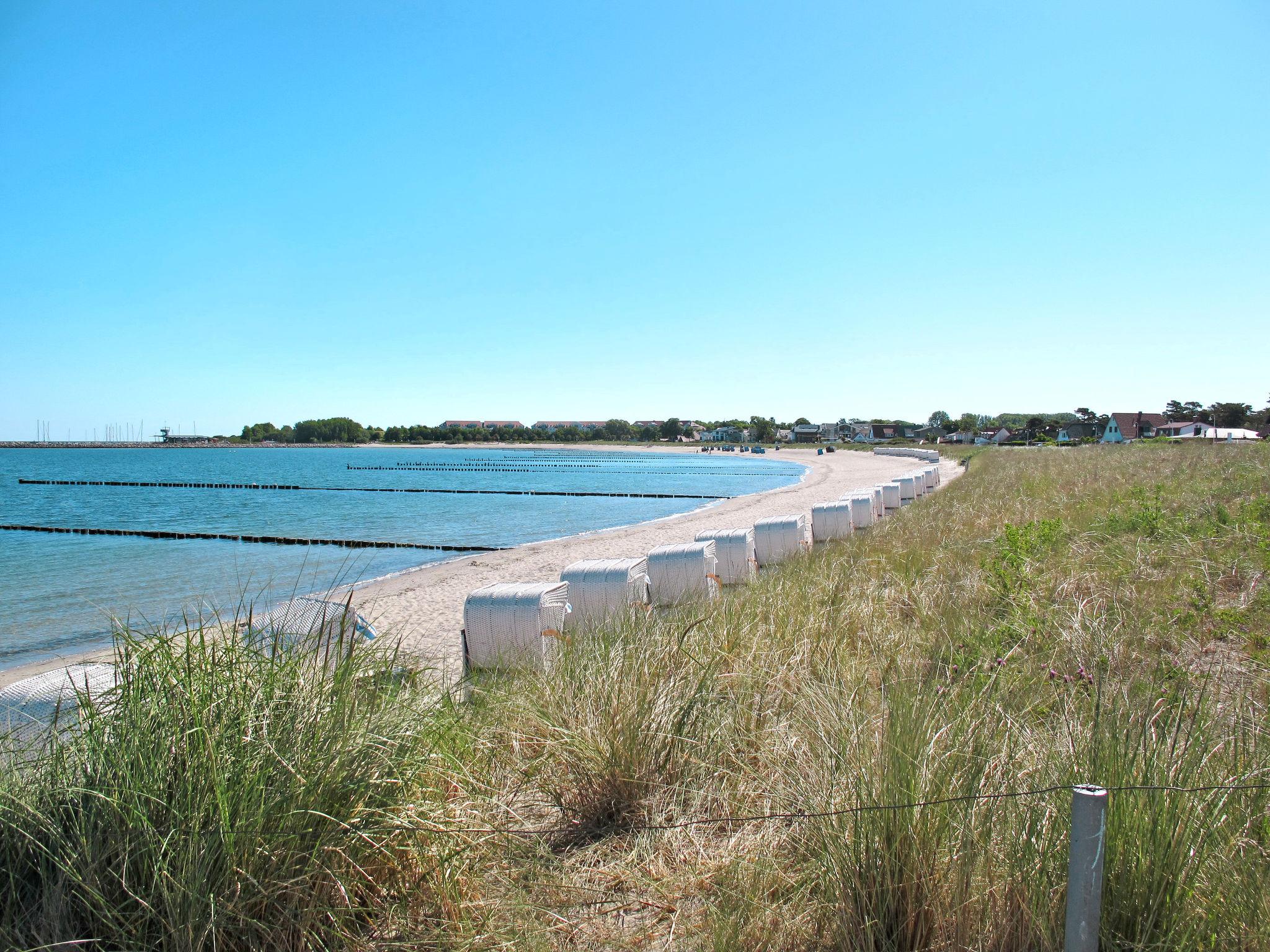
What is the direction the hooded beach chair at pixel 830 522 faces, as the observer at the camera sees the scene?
facing away from the viewer

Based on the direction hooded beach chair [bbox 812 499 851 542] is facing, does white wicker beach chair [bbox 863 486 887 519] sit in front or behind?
in front

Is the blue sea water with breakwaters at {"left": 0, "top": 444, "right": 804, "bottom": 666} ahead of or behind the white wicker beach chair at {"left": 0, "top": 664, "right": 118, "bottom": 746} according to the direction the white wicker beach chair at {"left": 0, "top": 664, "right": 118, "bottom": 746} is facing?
ahead

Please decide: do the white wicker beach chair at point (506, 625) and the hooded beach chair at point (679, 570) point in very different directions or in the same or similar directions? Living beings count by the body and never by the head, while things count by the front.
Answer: same or similar directions

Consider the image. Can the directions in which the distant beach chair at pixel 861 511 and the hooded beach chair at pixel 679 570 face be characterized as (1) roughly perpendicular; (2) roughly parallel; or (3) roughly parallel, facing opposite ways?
roughly parallel

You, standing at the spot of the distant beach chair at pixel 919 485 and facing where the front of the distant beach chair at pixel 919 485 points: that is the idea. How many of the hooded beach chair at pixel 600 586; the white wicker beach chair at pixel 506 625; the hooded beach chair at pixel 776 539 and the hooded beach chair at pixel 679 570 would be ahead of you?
0

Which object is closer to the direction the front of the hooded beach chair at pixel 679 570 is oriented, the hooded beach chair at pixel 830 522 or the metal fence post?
the hooded beach chair

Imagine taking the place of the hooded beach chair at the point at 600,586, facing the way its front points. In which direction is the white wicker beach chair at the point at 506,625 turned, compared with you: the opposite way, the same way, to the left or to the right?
the same way

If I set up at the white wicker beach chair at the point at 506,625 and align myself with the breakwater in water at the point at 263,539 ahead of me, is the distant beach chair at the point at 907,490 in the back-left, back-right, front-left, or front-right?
front-right
